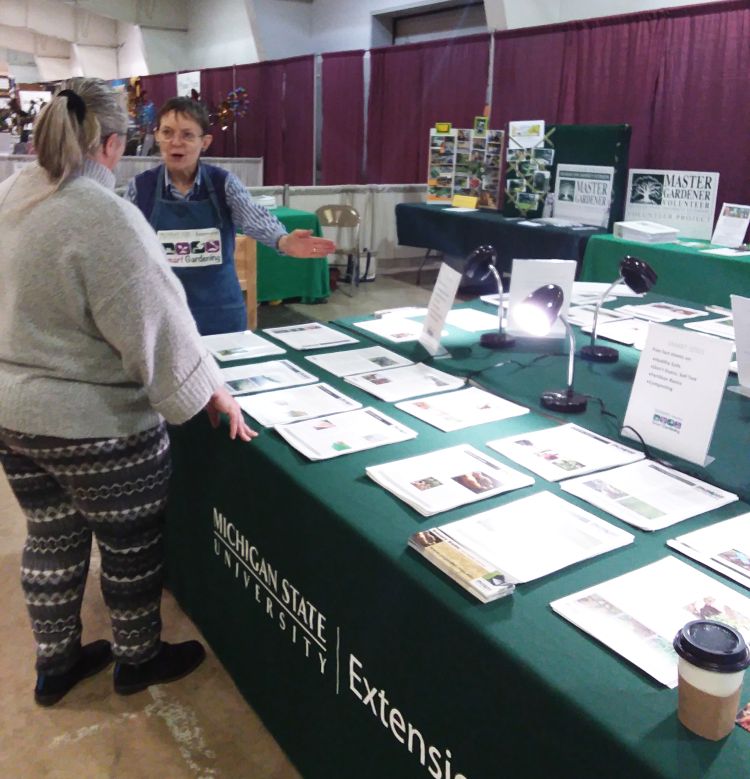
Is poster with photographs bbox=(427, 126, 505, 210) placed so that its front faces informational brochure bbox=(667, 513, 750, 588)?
yes

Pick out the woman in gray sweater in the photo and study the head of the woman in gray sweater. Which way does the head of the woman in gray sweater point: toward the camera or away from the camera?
away from the camera

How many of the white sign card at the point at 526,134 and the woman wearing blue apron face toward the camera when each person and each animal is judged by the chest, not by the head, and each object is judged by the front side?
2

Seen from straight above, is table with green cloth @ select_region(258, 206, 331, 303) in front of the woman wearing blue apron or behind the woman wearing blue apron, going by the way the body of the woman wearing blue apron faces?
behind

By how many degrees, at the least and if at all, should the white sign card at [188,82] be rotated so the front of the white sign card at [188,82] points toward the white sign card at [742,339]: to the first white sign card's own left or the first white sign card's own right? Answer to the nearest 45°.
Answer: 0° — it already faces it

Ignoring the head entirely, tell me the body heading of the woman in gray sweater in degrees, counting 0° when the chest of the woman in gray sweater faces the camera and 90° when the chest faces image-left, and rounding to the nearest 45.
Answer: approximately 225°

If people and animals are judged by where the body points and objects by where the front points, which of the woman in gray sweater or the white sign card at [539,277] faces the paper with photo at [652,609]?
the white sign card
